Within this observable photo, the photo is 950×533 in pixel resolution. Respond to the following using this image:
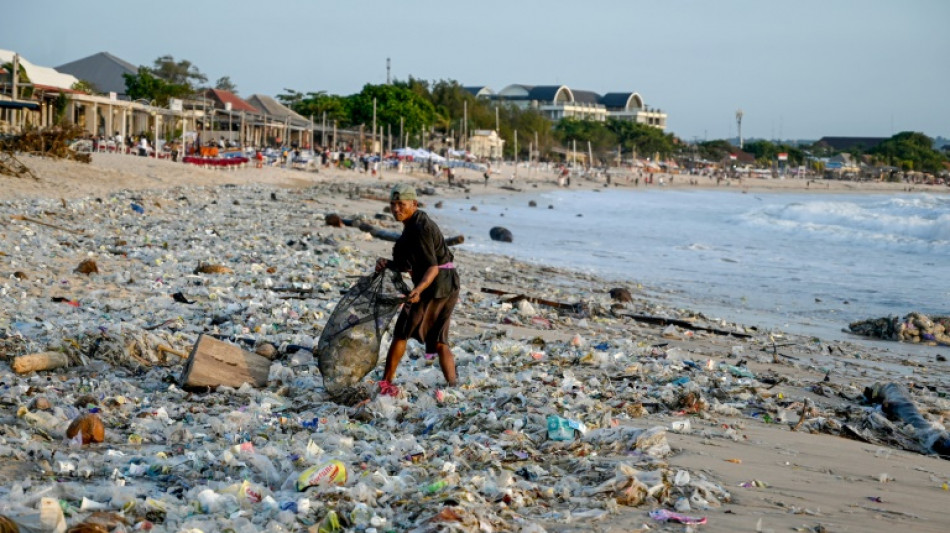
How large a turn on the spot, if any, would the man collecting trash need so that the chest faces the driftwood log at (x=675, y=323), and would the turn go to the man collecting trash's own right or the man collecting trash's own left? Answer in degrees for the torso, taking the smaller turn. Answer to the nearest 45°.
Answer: approximately 180°

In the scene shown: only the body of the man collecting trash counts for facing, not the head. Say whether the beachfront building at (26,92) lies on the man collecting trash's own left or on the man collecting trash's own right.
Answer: on the man collecting trash's own right

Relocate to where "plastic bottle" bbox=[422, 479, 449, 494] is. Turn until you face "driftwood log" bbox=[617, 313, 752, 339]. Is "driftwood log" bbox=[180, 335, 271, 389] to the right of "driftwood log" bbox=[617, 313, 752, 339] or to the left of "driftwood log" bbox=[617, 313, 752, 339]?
left

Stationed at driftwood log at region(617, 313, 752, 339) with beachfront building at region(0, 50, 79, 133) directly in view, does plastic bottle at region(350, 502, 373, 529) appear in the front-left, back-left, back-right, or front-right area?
back-left

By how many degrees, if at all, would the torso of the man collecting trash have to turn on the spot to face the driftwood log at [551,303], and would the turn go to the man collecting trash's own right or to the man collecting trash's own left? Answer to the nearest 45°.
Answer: approximately 135° to the man collecting trash's own right

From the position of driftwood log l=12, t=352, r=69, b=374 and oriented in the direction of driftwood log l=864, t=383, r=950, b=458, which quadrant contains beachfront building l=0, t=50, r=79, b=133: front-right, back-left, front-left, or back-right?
back-left

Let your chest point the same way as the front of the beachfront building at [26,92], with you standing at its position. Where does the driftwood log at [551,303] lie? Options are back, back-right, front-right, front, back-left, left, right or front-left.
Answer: front-right

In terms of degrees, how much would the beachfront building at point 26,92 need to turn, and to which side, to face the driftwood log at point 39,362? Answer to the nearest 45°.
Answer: approximately 45° to its right

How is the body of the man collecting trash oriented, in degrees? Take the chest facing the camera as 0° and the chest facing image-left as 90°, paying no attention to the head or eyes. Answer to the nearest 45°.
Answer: approximately 45°

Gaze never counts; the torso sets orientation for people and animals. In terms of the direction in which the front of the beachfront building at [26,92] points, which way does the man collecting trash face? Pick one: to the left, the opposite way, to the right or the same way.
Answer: to the right

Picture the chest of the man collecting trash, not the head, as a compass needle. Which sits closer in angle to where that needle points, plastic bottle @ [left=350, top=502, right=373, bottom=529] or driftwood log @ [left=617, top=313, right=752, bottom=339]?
the plastic bottle

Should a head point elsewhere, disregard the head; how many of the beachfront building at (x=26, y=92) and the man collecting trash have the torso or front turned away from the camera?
0

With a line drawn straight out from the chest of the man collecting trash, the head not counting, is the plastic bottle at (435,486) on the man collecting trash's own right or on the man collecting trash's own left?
on the man collecting trash's own left
